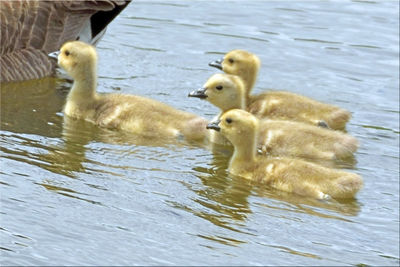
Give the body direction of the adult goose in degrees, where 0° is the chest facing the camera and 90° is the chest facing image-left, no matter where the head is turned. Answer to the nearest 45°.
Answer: approximately 90°
